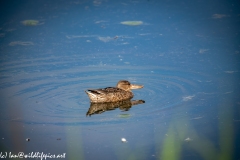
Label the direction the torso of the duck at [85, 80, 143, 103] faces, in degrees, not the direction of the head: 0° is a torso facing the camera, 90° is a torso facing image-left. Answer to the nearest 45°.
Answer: approximately 270°
